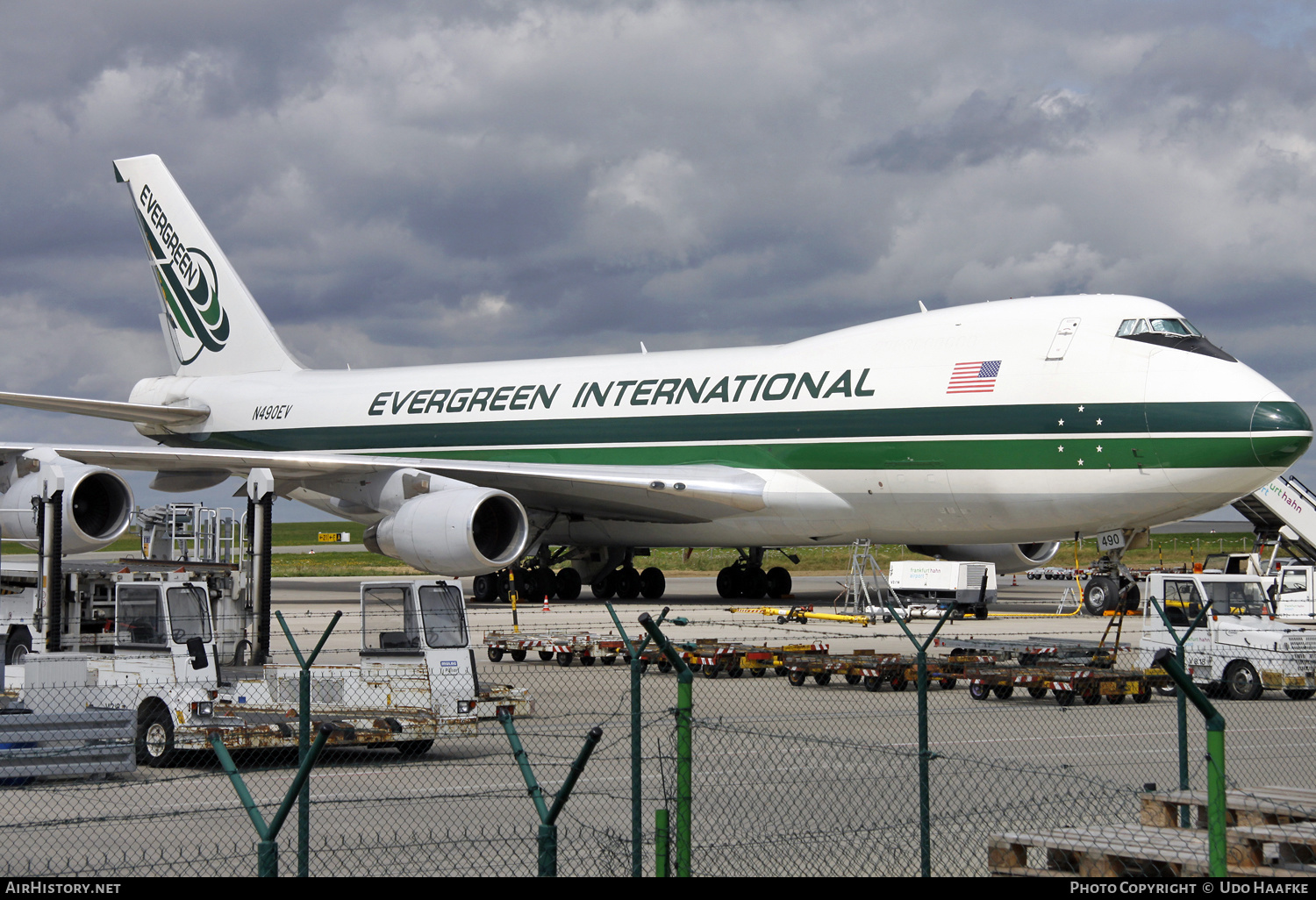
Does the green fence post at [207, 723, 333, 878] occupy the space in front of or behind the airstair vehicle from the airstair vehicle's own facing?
in front

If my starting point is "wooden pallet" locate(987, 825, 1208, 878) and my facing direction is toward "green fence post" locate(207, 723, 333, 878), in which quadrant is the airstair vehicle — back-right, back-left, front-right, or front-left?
back-right

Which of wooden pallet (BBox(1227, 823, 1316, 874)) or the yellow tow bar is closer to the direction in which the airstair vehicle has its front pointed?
the yellow tow bar

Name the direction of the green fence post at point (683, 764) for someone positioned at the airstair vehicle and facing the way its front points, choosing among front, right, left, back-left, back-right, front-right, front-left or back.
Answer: front-left

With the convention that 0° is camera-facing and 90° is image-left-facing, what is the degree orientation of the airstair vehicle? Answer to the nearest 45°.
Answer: approximately 45°

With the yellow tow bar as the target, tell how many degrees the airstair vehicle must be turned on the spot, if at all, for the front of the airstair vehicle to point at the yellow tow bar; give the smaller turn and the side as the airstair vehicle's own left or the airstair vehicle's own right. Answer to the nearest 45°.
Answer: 0° — it already faces it
